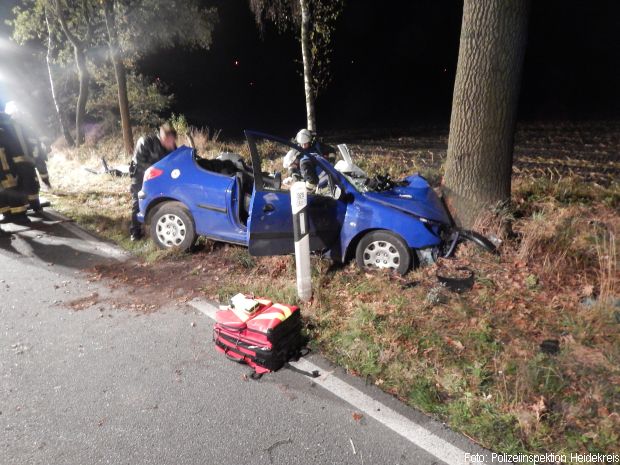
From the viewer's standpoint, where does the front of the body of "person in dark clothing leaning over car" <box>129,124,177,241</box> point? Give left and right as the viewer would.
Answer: facing to the right of the viewer

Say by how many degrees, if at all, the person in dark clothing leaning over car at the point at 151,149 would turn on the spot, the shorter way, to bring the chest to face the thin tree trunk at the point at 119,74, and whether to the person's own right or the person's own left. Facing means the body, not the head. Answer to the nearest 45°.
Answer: approximately 90° to the person's own left

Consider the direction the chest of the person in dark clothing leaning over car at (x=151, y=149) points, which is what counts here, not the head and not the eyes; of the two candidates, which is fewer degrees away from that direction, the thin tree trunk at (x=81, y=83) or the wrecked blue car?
the wrecked blue car

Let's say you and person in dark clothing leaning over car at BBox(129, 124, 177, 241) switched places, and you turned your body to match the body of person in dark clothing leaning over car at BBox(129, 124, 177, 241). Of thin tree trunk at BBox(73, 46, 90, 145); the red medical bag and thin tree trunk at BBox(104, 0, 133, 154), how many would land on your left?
2

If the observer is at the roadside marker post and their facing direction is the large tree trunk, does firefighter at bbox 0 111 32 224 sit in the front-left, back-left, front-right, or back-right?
back-left

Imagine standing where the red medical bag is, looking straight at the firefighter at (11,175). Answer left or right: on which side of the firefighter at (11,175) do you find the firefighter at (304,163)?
right

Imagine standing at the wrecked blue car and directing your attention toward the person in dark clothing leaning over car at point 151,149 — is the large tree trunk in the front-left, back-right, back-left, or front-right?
back-right

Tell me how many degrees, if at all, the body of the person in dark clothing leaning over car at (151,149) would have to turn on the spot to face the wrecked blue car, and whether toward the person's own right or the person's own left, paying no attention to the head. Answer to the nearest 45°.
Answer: approximately 45° to the person's own right

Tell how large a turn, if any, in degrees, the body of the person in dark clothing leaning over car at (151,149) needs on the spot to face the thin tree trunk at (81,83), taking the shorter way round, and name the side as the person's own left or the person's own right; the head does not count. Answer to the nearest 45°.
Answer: approximately 90° to the person's own left
